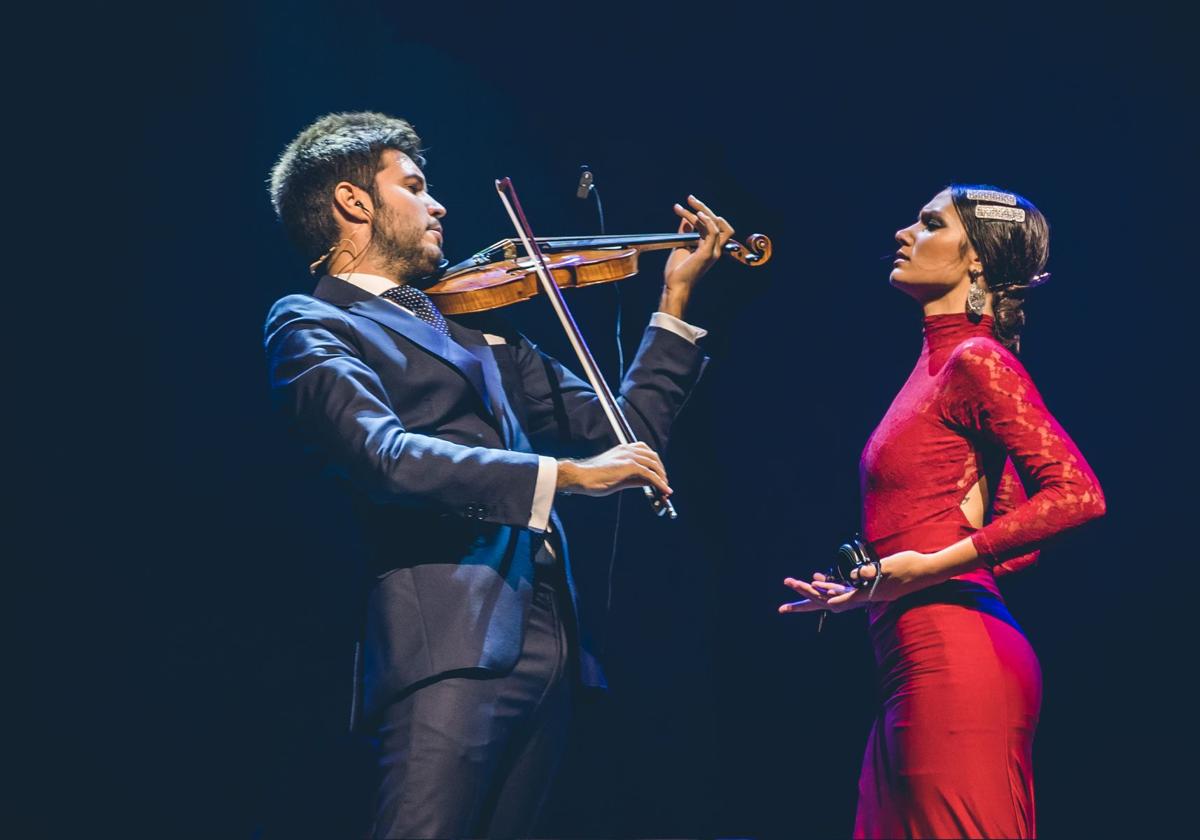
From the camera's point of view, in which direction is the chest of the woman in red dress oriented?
to the viewer's left

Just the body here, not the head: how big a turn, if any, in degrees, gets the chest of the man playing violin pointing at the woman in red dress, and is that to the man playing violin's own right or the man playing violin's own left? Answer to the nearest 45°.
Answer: approximately 45° to the man playing violin's own left

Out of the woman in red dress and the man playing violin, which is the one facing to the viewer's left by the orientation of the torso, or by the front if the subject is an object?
the woman in red dress

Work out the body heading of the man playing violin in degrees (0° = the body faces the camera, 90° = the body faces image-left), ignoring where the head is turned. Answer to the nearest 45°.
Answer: approximately 315°

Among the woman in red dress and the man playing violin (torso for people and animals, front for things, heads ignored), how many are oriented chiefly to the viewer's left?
1

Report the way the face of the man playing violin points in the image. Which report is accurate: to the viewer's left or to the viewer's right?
to the viewer's right

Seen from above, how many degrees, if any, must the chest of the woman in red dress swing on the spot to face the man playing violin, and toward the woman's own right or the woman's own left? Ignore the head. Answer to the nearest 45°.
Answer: approximately 45° to the woman's own left

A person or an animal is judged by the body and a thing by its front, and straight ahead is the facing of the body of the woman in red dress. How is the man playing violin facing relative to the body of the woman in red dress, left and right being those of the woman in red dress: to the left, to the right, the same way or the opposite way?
the opposite way
